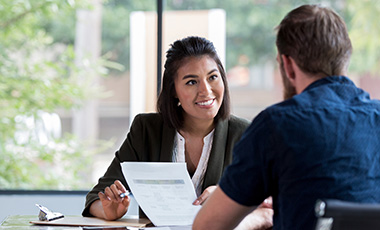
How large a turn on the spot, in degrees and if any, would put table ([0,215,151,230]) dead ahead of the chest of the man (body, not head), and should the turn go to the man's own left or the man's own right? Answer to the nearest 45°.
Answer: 0° — they already face it

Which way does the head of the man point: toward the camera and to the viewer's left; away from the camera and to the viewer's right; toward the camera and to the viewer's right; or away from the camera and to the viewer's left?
away from the camera and to the viewer's left

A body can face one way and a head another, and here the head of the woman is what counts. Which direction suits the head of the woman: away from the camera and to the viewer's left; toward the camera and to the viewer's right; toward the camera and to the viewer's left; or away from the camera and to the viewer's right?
toward the camera and to the viewer's right

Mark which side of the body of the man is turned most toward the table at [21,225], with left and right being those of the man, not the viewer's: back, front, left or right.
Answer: front

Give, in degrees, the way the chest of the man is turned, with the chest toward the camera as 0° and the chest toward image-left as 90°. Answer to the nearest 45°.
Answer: approximately 135°

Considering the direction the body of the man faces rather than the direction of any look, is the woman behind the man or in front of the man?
in front
